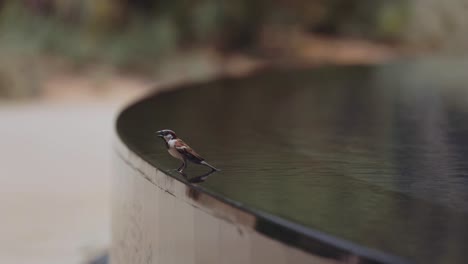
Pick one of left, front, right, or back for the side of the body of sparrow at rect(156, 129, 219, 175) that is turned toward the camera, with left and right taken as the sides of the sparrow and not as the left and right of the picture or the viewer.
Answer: left
